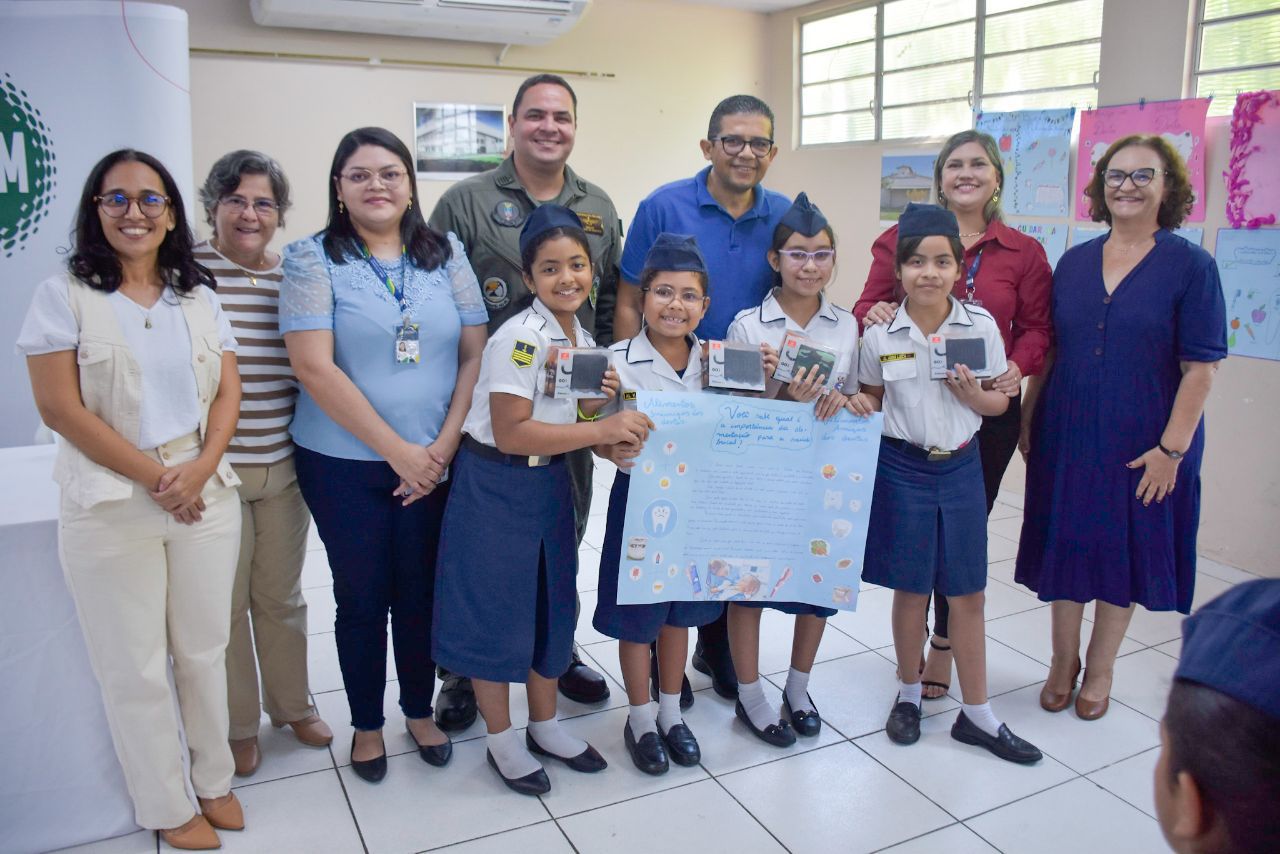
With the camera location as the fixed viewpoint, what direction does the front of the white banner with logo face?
facing the viewer

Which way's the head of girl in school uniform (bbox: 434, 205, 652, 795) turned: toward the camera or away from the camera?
toward the camera

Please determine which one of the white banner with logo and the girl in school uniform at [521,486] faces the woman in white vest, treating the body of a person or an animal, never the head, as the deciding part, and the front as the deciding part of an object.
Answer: the white banner with logo

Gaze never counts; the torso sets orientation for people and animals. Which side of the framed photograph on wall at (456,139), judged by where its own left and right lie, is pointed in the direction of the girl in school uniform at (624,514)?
front

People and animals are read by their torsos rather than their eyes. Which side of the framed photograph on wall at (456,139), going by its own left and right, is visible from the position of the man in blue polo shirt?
front

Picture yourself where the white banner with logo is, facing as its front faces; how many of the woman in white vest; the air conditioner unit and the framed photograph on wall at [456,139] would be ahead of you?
1

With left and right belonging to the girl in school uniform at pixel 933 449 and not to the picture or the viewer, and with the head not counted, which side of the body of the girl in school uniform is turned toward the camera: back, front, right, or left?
front

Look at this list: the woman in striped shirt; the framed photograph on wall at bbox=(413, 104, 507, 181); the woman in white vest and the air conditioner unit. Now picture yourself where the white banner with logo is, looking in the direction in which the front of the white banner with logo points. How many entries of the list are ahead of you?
2

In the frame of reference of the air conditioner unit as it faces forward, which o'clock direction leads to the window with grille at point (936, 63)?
The window with grille is roughly at 9 o'clock from the air conditioner unit.

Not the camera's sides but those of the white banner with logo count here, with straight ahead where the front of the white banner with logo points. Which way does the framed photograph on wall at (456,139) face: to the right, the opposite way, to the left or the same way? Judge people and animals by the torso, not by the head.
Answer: the same way

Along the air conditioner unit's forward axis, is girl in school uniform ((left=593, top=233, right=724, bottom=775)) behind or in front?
in front

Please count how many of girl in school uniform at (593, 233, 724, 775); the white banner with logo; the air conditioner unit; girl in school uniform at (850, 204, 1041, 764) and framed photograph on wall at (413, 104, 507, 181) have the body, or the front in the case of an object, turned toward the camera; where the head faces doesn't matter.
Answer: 5

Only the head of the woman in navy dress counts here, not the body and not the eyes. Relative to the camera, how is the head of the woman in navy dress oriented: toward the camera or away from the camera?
toward the camera

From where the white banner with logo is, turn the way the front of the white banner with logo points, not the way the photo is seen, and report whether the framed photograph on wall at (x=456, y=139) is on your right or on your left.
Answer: on your left

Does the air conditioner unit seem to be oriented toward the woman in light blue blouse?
yes

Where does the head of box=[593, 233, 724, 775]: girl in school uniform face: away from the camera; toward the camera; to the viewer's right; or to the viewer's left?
toward the camera

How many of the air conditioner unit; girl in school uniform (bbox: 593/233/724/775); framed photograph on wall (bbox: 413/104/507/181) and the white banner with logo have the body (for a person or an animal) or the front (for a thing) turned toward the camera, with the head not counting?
4

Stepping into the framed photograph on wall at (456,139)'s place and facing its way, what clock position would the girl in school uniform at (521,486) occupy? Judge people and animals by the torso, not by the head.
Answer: The girl in school uniform is roughly at 12 o'clock from the framed photograph on wall.
